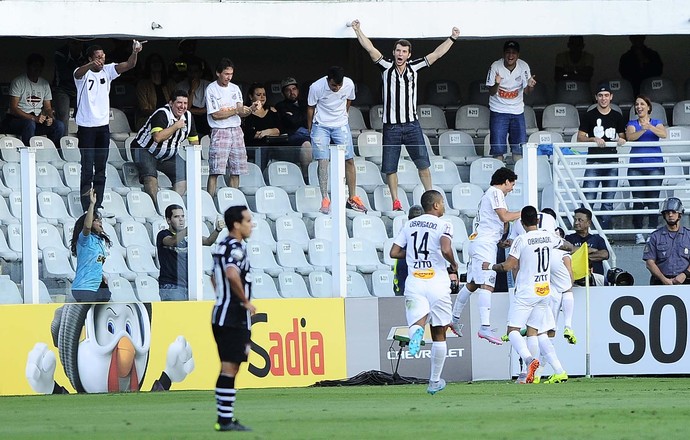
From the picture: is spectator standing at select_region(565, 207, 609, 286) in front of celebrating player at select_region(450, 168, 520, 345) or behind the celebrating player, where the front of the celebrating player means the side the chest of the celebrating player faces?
in front

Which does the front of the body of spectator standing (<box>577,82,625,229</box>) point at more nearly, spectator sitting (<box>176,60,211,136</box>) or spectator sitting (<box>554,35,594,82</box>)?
the spectator sitting (<box>176,60,211,136</box>)

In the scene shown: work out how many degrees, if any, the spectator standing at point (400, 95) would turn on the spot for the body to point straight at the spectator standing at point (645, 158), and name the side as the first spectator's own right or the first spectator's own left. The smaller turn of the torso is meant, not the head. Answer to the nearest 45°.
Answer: approximately 90° to the first spectator's own left

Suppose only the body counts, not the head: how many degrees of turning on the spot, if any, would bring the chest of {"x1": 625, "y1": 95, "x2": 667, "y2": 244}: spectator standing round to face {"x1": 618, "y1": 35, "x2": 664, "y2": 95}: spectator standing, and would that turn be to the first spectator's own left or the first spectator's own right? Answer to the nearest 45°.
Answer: approximately 180°

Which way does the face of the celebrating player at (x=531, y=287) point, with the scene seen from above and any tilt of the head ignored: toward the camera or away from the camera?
away from the camera

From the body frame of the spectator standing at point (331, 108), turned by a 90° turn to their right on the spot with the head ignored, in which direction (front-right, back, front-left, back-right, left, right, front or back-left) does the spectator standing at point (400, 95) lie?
back

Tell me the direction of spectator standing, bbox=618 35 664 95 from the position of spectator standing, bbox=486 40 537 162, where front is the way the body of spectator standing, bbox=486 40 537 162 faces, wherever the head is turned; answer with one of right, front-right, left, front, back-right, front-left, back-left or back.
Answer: back-left

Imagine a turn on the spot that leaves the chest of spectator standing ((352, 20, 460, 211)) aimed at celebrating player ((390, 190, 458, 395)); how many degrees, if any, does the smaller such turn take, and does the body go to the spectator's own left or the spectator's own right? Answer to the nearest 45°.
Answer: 0° — they already face them

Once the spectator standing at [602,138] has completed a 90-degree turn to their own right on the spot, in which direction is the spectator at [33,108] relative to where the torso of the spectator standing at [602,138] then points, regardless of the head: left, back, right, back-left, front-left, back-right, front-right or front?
front
